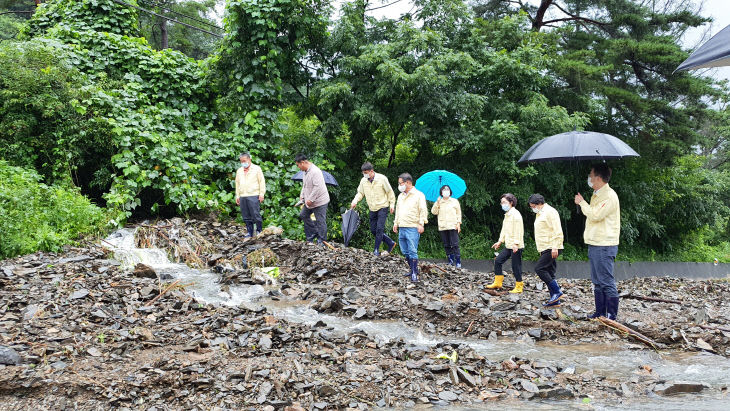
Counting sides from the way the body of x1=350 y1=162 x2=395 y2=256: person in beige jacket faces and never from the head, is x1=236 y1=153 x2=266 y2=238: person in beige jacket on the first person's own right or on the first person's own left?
on the first person's own right

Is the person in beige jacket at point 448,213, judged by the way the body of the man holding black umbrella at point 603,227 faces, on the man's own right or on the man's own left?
on the man's own right

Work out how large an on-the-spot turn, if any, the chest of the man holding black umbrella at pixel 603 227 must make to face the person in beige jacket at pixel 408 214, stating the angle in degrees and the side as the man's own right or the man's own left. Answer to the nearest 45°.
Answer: approximately 45° to the man's own right

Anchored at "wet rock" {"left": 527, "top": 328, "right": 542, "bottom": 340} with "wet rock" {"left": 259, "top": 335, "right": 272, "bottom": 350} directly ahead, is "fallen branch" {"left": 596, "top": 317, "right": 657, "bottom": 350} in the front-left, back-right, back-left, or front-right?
back-left

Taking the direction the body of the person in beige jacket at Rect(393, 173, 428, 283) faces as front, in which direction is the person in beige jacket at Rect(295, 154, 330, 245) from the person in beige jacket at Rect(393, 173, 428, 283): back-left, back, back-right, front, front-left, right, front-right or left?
right

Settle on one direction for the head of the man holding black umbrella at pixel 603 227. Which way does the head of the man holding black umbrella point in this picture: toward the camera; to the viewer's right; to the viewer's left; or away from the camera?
to the viewer's left

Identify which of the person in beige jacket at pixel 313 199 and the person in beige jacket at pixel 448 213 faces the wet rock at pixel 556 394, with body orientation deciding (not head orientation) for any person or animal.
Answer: the person in beige jacket at pixel 448 213

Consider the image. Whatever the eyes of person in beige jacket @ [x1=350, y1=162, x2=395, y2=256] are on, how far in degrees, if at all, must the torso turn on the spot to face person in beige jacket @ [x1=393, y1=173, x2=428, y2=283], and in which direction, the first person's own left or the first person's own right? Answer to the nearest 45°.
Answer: approximately 45° to the first person's own left

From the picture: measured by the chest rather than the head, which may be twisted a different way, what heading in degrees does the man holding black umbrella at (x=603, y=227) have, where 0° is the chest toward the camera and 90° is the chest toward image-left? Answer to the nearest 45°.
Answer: approximately 90°

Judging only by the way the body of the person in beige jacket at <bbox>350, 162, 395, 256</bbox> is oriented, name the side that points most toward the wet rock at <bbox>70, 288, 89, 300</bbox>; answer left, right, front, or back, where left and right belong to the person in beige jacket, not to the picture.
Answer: front

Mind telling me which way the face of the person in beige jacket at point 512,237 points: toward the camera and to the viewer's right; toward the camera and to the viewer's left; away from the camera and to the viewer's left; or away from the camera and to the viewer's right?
toward the camera and to the viewer's left
